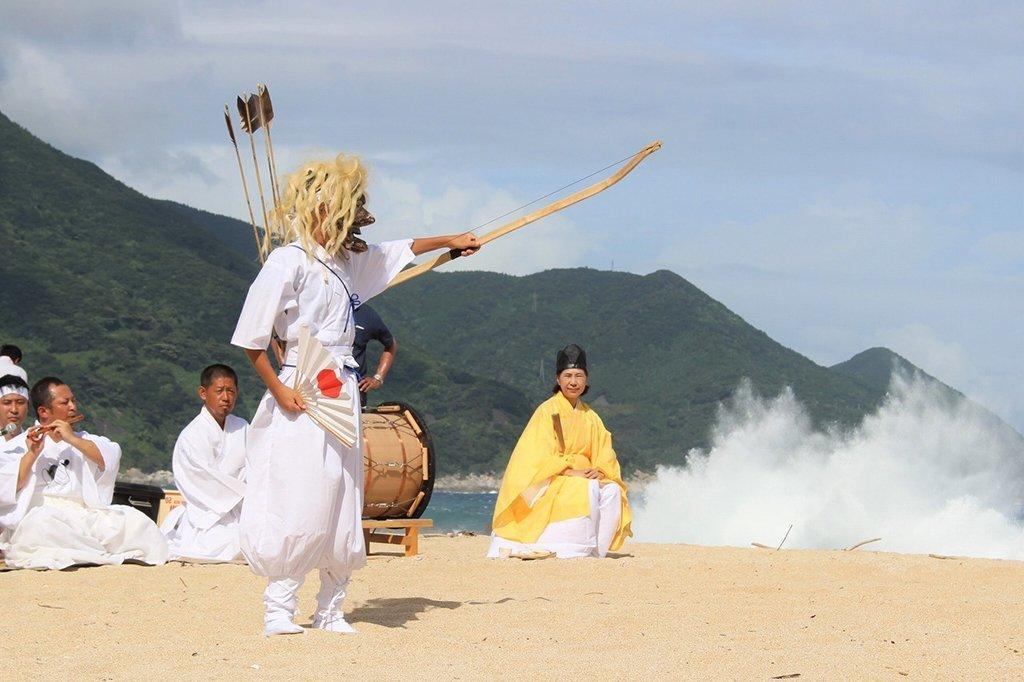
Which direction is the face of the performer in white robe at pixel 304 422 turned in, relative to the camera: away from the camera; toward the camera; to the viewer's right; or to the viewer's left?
to the viewer's right

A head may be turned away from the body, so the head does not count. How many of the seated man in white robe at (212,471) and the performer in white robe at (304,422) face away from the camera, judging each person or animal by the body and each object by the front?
0

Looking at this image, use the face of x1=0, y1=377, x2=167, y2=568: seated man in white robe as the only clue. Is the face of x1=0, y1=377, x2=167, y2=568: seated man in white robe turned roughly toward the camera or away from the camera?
toward the camera

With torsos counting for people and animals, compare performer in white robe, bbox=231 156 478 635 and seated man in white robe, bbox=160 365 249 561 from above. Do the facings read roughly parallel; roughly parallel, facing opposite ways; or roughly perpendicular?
roughly parallel

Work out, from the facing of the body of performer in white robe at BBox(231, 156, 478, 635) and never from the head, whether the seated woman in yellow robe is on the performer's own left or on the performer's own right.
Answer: on the performer's own left

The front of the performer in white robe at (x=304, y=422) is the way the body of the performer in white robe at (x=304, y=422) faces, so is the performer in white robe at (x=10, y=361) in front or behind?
behind

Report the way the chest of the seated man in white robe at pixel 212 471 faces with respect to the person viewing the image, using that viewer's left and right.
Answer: facing the viewer and to the right of the viewer

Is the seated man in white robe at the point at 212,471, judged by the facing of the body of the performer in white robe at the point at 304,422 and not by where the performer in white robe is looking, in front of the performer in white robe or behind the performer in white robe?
behind

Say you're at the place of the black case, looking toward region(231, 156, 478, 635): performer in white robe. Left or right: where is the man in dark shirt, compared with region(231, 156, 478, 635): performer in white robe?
left

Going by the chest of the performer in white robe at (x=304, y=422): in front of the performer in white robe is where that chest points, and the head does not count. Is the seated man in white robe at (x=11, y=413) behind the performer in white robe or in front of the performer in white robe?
behind

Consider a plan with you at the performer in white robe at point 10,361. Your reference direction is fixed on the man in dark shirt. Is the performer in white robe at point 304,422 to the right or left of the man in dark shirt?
right

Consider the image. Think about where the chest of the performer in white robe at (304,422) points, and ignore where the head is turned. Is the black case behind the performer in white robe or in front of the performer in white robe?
behind

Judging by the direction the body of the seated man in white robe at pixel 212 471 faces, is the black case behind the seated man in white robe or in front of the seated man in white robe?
behind
